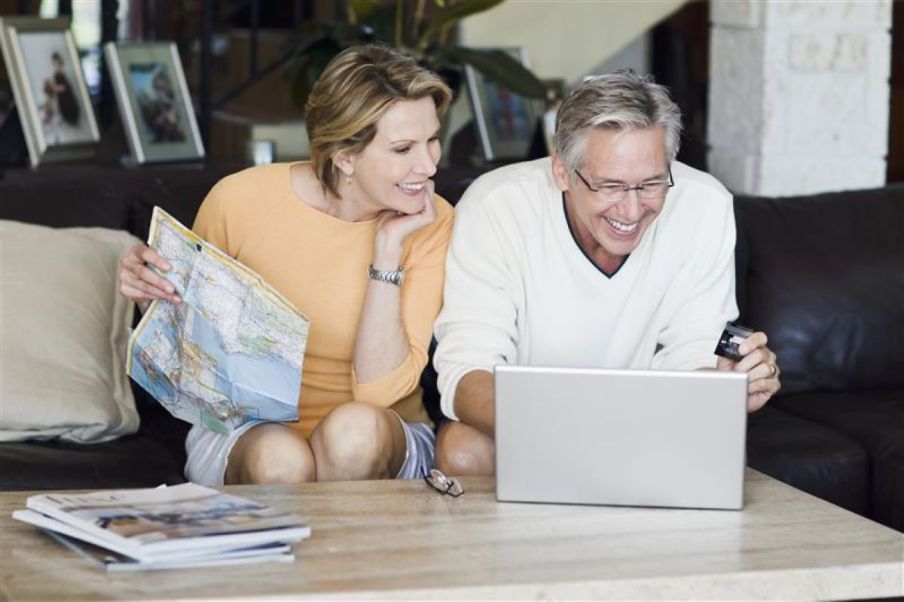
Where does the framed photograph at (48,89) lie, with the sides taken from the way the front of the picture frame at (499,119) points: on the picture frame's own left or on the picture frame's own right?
on the picture frame's own right

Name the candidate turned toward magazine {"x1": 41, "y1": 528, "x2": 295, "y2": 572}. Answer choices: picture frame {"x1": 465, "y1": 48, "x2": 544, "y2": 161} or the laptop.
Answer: the picture frame

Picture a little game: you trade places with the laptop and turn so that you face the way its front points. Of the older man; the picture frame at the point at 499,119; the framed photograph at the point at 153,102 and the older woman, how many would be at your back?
0

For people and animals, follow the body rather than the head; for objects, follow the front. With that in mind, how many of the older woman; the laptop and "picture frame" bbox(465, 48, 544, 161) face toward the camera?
2

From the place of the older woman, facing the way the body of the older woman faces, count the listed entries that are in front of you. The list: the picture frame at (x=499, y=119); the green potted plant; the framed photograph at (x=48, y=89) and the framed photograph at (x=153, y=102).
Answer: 0

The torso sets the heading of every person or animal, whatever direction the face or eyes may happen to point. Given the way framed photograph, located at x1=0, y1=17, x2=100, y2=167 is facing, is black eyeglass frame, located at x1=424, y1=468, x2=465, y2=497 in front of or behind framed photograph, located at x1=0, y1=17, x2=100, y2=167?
in front

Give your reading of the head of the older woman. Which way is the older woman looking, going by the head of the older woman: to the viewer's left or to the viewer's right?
to the viewer's right

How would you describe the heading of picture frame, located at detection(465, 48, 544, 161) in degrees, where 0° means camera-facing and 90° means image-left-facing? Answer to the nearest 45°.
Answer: approximately 0°

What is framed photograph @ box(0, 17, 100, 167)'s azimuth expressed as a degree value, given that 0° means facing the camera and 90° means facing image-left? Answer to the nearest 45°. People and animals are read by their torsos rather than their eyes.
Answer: approximately 315°

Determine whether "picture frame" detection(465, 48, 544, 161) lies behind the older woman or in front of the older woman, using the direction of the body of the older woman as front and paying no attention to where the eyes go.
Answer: behind

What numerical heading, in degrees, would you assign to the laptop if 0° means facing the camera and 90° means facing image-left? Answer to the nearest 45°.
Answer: approximately 180°

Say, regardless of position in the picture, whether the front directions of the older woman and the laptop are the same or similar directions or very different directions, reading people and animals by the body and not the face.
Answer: very different directions

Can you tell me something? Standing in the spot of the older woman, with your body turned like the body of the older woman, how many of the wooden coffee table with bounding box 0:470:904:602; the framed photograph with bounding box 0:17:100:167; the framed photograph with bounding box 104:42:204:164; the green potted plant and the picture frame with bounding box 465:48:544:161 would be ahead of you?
1

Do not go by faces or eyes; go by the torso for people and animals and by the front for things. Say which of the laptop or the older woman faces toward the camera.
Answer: the older woman

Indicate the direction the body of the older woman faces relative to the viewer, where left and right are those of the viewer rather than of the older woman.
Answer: facing the viewer

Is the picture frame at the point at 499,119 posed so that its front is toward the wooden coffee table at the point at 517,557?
yes

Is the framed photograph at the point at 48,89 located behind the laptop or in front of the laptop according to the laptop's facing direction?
in front
